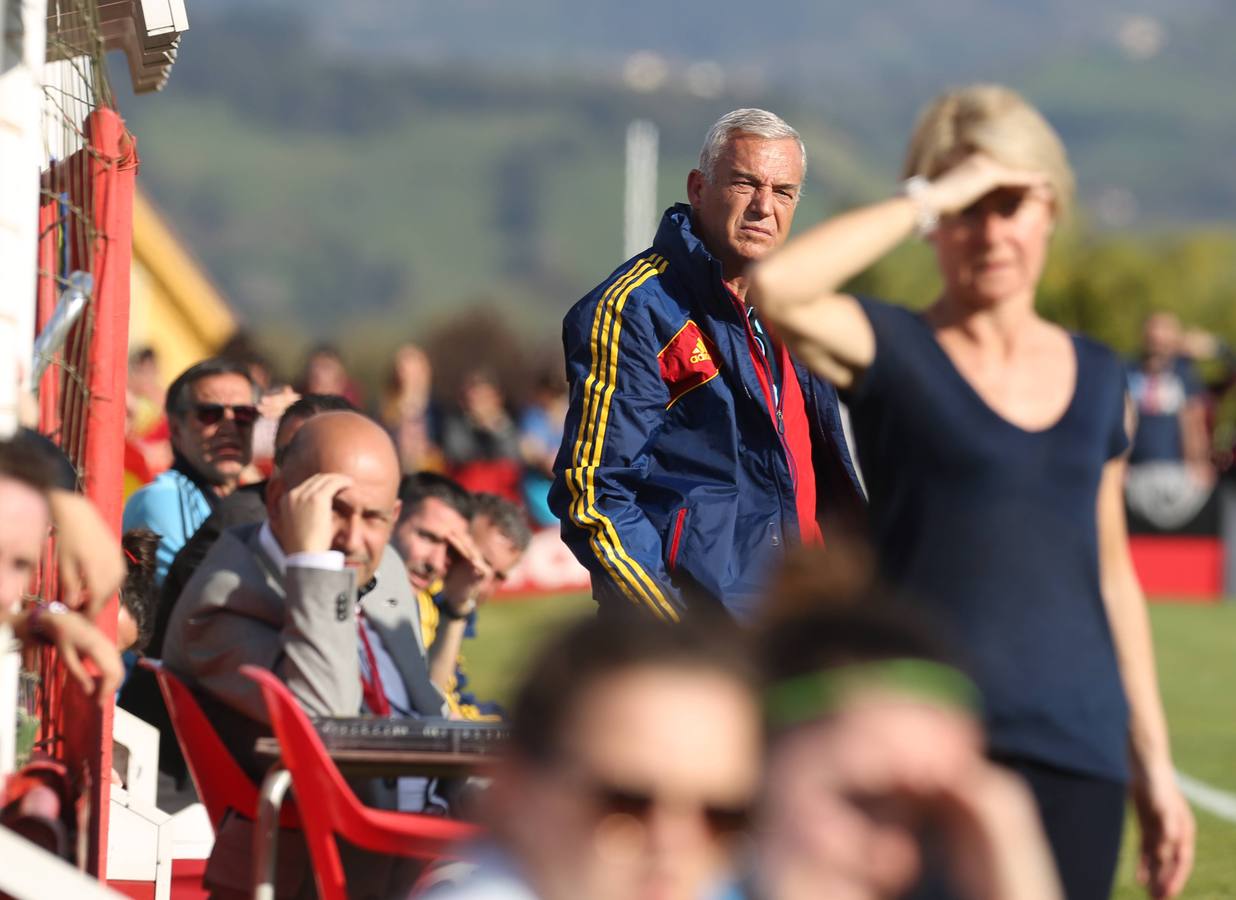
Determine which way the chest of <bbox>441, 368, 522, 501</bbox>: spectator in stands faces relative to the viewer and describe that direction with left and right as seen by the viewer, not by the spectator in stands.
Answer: facing the viewer

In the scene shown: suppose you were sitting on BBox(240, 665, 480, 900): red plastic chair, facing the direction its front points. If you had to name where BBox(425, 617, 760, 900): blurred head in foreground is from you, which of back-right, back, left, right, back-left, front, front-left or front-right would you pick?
right

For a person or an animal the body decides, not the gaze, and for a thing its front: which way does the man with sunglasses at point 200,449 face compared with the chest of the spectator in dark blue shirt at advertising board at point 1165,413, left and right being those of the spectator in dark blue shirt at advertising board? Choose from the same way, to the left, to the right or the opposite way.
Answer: to the left

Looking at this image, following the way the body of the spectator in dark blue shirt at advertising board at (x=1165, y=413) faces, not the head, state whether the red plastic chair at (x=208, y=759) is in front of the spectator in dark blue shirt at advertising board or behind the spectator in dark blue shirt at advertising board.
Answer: in front

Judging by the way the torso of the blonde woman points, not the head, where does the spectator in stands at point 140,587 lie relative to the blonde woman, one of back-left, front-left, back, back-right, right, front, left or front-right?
back-right

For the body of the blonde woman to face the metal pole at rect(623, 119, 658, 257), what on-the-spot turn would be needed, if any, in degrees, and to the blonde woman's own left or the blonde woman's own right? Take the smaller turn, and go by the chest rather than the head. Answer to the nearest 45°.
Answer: approximately 180°

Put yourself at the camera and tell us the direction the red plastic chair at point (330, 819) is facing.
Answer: facing to the right of the viewer

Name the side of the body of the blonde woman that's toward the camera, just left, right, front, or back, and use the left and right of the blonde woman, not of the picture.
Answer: front

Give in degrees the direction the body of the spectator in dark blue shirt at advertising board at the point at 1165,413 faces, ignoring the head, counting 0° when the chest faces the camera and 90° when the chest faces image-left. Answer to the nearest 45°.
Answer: approximately 0°

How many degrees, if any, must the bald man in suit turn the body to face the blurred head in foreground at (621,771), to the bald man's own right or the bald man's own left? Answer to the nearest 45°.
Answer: approximately 45° to the bald man's own right

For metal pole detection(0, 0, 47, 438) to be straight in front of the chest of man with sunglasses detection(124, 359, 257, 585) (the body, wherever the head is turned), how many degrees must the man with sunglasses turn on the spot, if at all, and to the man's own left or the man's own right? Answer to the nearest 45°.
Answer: approximately 45° to the man's own right

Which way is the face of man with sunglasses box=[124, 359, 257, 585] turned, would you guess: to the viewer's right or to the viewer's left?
to the viewer's right

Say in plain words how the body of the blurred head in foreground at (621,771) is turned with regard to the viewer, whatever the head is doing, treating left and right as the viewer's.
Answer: facing the viewer and to the right of the viewer

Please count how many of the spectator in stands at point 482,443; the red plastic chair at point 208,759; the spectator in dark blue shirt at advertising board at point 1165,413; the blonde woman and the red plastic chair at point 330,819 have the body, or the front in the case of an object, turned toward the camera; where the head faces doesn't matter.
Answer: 3

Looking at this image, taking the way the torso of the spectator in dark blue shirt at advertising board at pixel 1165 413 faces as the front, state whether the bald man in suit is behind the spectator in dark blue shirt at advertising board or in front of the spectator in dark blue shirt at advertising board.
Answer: in front
